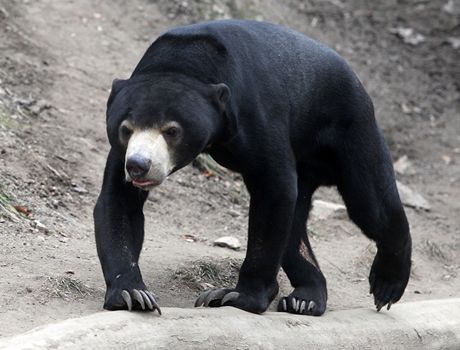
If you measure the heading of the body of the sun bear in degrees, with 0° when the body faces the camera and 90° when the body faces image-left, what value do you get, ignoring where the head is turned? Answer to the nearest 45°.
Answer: approximately 45°

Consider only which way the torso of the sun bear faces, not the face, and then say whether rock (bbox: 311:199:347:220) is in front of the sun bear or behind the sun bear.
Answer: behind

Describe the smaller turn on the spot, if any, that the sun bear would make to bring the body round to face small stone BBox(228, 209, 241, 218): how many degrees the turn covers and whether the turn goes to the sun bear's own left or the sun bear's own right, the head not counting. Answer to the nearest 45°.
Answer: approximately 135° to the sun bear's own right

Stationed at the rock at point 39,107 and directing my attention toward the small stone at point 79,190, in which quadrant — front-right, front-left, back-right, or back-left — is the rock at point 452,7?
back-left

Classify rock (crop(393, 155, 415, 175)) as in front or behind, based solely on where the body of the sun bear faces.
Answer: behind

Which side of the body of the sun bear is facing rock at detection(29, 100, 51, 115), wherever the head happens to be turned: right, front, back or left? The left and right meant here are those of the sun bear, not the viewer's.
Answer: right

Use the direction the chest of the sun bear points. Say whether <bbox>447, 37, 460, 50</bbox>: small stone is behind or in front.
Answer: behind

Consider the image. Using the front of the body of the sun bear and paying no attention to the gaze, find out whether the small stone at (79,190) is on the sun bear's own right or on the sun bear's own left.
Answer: on the sun bear's own right
